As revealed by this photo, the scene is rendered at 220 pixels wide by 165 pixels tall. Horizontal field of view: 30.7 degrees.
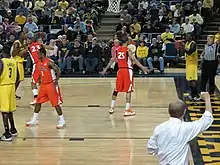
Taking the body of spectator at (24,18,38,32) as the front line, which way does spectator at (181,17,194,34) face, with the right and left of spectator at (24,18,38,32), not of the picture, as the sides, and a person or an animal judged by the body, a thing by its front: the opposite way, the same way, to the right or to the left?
the same way

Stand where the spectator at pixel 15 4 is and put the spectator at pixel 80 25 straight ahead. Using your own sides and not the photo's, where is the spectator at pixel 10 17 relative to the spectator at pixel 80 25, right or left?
right

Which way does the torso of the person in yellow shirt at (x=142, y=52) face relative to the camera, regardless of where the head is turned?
toward the camera

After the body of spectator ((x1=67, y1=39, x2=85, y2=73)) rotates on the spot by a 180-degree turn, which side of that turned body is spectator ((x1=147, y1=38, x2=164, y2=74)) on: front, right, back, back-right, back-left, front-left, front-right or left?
right

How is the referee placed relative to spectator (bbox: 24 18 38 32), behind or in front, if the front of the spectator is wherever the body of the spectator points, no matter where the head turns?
in front

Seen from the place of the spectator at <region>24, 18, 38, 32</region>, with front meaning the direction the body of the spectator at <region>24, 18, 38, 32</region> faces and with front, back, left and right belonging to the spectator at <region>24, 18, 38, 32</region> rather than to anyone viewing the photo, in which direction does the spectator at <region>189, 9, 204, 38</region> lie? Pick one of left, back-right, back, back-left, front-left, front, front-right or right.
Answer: left

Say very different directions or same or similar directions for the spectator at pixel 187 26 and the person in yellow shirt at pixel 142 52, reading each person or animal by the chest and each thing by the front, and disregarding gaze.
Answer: same or similar directions

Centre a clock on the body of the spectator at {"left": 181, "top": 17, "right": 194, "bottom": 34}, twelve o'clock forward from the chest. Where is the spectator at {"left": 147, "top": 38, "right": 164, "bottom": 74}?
the spectator at {"left": 147, "top": 38, "right": 164, "bottom": 74} is roughly at 1 o'clock from the spectator at {"left": 181, "top": 17, "right": 194, "bottom": 34}.

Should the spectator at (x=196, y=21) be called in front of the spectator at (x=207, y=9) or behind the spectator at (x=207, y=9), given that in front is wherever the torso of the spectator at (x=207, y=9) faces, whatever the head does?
in front

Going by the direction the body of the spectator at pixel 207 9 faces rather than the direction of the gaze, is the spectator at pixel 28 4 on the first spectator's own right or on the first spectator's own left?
on the first spectator's own right

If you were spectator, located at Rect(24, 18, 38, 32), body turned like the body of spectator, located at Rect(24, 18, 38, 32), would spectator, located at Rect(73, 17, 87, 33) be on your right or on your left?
on your left

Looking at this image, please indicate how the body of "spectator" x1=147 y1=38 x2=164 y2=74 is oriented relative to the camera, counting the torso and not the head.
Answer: toward the camera
